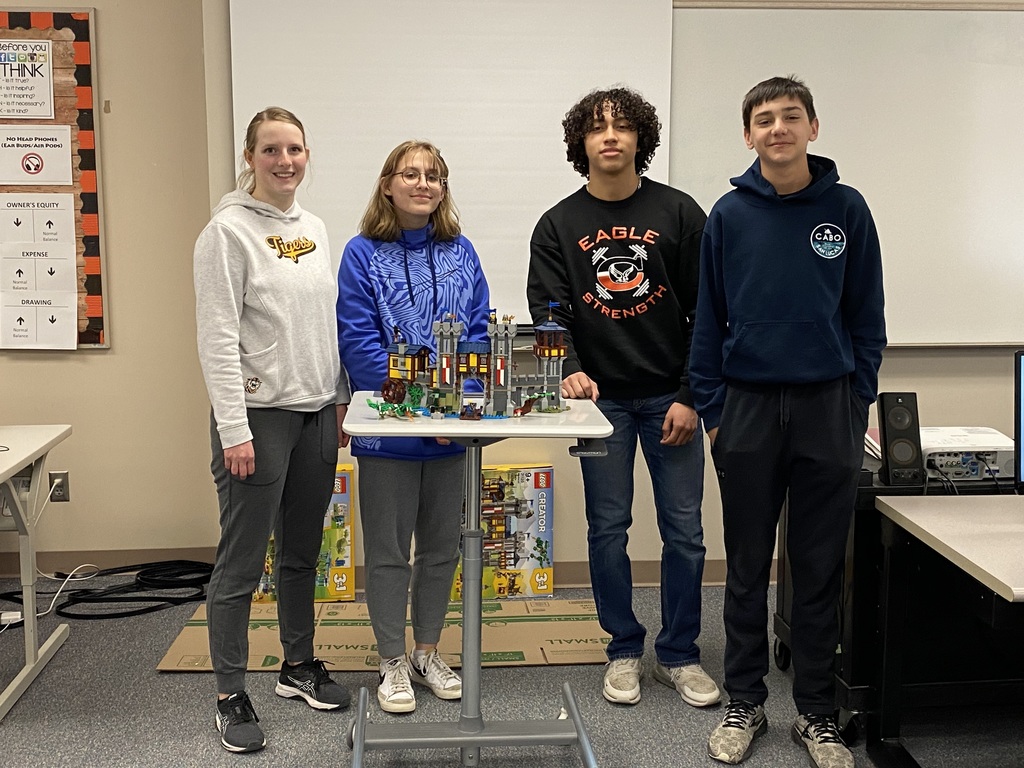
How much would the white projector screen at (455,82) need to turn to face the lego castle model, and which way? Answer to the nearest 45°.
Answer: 0° — it already faces it

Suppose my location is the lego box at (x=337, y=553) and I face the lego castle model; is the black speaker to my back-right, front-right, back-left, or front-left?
front-left

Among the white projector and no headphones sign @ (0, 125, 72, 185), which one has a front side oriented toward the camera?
the no headphones sign

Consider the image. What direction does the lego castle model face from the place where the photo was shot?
facing the viewer

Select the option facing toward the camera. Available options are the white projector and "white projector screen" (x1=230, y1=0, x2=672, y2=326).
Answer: the white projector screen

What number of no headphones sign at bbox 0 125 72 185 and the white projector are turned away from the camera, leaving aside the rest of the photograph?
1

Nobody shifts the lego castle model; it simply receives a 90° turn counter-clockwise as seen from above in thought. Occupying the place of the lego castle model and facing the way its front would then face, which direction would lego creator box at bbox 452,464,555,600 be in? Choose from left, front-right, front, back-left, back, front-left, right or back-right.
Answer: left

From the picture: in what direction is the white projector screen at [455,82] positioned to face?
toward the camera

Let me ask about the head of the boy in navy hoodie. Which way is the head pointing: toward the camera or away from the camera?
toward the camera

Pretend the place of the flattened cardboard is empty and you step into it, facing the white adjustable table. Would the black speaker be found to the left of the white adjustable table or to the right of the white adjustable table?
left

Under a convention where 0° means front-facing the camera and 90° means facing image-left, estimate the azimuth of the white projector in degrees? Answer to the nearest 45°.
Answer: approximately 180°

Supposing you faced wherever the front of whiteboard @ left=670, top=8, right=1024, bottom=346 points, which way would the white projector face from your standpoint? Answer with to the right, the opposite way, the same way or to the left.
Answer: the opposite way

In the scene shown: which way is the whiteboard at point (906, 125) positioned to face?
toward the camera

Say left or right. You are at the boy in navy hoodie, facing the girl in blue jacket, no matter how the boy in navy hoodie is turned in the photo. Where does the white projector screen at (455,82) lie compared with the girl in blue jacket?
right

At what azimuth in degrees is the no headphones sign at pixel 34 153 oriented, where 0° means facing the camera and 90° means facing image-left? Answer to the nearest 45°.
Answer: approximately 0°

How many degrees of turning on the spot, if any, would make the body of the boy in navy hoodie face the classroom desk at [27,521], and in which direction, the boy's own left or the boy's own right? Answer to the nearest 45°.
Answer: approximately 90° to the boy's own right

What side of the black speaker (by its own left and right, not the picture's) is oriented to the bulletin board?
right
